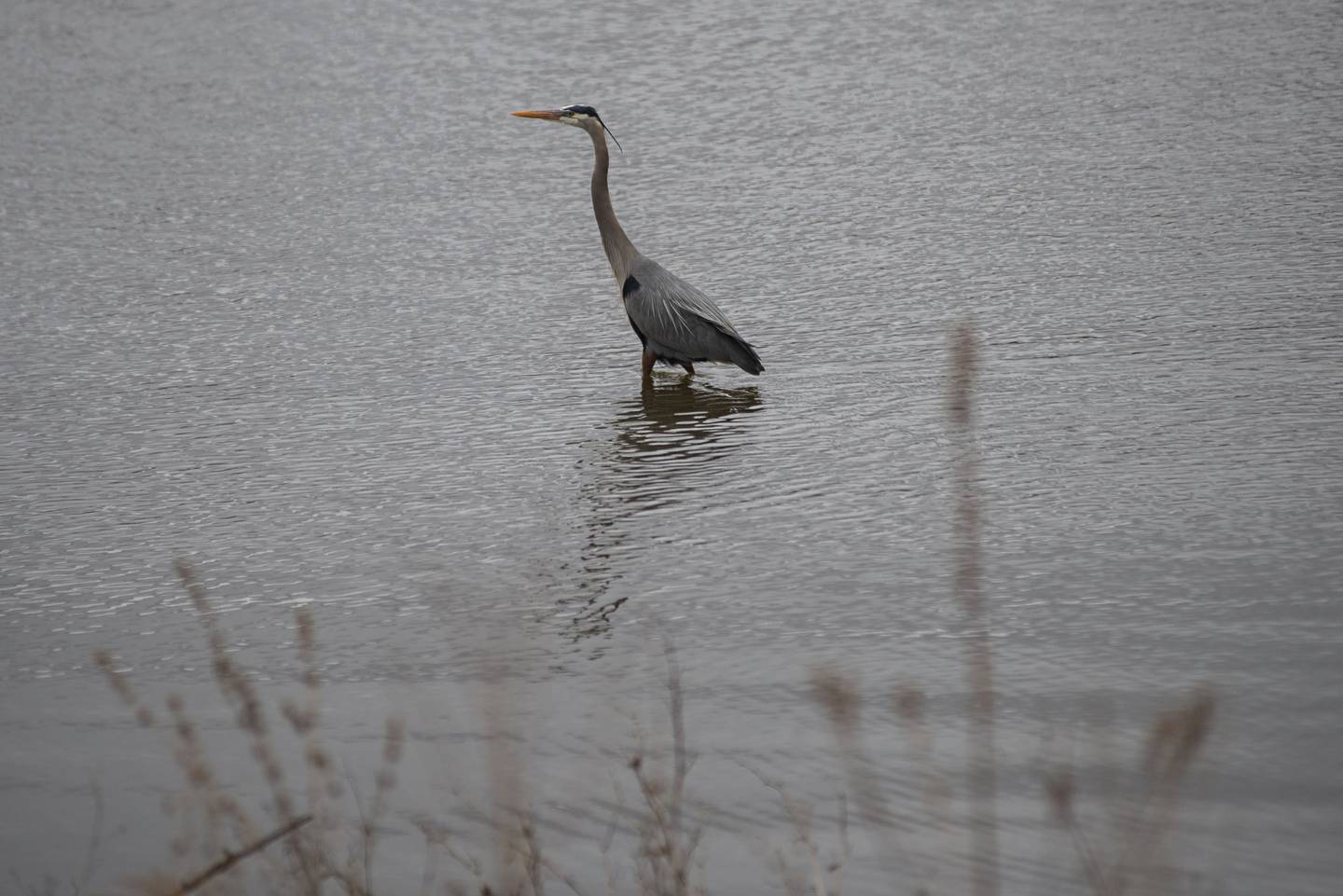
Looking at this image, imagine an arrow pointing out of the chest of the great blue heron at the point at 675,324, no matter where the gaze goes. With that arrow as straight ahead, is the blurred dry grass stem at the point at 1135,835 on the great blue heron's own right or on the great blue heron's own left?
on the great blue heron's own left

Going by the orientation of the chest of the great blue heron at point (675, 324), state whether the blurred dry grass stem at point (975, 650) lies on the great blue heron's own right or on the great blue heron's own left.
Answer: on the great blue heron's own left

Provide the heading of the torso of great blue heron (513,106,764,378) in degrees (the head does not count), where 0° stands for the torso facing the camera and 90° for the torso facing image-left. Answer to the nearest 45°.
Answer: approximately 90°

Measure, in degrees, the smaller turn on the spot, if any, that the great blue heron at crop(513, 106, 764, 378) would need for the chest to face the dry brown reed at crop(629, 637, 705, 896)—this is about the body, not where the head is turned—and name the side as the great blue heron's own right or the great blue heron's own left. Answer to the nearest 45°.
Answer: approximately 90° to the great blue heron's own left
